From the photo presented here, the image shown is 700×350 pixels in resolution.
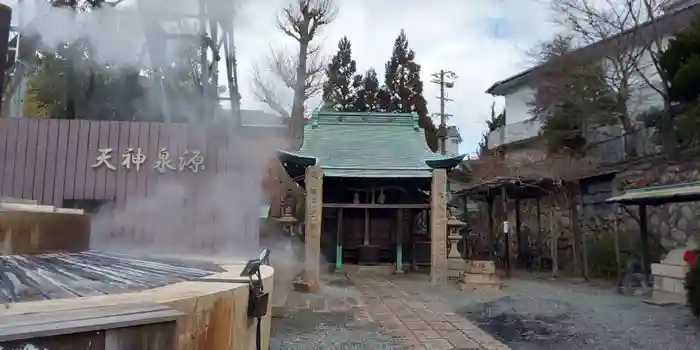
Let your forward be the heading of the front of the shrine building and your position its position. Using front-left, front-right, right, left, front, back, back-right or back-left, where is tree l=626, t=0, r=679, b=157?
left

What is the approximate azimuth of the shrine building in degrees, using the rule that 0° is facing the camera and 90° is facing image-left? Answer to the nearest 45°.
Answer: approximately 0°

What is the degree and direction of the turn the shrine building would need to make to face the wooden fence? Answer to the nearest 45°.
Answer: approximately 45° to its right

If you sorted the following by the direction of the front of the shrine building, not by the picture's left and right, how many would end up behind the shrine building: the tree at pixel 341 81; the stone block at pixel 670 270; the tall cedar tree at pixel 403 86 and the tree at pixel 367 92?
3

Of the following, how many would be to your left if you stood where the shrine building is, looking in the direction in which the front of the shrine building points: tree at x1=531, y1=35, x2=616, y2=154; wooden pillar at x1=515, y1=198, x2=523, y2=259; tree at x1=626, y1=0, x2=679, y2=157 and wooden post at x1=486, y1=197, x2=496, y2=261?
4

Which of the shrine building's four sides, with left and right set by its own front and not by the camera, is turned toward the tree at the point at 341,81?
back

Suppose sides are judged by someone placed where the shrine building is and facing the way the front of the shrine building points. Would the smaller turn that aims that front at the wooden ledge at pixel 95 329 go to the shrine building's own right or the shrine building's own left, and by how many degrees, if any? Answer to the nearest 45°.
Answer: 0° — it already faces it

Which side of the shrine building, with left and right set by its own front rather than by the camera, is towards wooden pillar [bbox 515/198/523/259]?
left

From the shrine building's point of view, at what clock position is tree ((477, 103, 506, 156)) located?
The tree is roughly at 7 o'clock from the shrine building.

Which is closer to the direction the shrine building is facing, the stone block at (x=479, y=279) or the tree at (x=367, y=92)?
the stone block

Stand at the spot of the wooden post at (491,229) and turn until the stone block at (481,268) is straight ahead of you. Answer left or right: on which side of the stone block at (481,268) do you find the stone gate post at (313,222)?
right

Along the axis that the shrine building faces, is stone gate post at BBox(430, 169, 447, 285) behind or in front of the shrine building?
in front

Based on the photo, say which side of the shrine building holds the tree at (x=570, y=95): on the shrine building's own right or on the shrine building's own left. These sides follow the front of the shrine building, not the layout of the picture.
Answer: on the shrine building's own left

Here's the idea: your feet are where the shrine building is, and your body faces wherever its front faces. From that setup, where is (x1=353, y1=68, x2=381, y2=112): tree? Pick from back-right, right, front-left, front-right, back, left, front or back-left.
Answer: back
